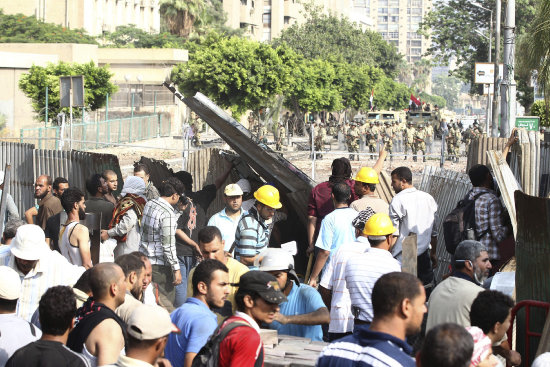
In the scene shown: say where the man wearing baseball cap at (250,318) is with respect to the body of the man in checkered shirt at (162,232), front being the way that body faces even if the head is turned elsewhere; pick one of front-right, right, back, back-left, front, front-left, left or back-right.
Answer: back-right

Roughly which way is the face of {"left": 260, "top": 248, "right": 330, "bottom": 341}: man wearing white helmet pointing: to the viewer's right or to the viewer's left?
to the viewer's left

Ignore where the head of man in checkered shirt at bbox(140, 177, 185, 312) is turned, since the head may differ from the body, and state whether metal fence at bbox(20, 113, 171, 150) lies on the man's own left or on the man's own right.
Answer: on the man's own left

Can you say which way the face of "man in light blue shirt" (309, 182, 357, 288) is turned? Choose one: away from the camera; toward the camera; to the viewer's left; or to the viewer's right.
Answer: away from the camera

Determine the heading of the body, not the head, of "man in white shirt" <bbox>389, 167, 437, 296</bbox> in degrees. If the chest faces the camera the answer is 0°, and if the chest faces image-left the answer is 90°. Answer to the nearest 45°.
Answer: approximately 135°
